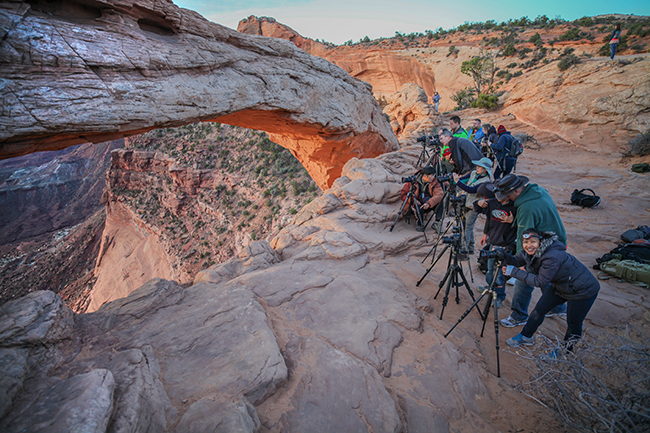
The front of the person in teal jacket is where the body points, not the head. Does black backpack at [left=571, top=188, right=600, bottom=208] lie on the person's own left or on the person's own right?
on the person's own right

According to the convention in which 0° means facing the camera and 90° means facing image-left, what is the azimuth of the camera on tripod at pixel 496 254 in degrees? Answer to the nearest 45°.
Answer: approximately 90°

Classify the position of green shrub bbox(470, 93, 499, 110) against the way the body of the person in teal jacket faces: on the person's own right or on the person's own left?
on the person's own right

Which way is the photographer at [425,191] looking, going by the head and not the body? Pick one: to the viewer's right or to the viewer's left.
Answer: to the viewer's left

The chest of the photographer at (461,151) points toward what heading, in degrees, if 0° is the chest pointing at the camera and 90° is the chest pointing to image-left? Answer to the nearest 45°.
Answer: approximately 90°

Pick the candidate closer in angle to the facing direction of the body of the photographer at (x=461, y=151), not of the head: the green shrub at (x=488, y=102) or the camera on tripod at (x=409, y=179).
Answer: the camera on tripod

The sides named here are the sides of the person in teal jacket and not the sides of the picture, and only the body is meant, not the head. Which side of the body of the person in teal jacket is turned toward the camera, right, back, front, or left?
left

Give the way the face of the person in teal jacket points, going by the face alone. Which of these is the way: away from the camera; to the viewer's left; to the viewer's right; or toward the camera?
to the viewer's left

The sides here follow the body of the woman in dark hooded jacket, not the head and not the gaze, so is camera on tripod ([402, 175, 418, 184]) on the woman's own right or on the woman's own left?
on the woman's own right

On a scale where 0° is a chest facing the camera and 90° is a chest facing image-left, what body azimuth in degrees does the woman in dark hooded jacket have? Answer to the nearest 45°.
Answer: approximately 45°

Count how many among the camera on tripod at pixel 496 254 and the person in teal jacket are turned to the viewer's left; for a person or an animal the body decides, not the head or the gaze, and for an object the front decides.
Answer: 2

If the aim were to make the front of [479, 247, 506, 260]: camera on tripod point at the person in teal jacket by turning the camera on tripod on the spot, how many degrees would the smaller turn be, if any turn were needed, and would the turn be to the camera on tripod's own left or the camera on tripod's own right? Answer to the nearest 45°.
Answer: approximately 90° to the camera on tripod's own right

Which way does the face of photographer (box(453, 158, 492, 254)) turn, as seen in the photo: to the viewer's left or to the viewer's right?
to the viewer's left

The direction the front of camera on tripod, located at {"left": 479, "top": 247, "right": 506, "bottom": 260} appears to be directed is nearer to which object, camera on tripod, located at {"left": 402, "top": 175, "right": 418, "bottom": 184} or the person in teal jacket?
the camera on tripod

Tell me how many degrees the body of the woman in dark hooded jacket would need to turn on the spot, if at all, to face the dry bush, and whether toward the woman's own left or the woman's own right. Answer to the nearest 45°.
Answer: approximately 90° to the woman's own left

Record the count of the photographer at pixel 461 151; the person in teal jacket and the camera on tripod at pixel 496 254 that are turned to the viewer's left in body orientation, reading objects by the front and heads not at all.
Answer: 3
